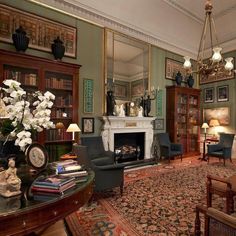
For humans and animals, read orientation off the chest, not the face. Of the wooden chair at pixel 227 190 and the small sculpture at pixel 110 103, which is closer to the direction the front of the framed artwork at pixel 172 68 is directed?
the wooden chair

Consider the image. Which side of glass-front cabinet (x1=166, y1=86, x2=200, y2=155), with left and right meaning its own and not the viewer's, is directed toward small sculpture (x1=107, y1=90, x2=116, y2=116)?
right

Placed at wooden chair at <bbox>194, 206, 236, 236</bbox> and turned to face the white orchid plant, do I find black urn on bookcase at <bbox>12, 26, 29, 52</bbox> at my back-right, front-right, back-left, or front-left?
front-right

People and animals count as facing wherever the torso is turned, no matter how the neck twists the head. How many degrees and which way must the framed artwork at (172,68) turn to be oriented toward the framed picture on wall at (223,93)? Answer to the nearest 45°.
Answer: approximately 90° to its left

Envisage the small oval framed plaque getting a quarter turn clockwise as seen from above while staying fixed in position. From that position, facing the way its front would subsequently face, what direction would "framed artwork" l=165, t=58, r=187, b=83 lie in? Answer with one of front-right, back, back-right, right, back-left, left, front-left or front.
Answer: back

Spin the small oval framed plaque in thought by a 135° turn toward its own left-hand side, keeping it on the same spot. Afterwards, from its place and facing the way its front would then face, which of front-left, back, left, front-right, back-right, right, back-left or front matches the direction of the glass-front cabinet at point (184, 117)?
front-right

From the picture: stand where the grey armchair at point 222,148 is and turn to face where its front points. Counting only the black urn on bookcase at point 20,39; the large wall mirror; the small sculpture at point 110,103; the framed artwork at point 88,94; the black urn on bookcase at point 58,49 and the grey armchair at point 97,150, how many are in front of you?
6

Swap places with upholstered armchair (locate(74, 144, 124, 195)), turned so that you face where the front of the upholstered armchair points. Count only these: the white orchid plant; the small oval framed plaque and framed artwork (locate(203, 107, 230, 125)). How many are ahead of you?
1

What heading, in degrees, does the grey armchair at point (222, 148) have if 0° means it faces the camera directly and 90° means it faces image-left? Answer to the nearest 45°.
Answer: approximately 45°

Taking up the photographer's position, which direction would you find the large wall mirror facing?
facing the viewer and to the right of the viewer

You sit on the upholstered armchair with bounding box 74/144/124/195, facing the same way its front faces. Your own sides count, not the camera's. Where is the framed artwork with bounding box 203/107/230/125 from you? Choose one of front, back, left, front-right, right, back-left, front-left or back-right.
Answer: front

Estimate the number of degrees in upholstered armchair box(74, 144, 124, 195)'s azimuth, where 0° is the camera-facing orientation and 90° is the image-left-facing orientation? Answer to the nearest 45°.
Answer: approximately 225°

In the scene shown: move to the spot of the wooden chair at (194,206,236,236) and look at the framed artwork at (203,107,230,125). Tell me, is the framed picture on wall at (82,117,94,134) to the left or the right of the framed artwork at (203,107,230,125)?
left
